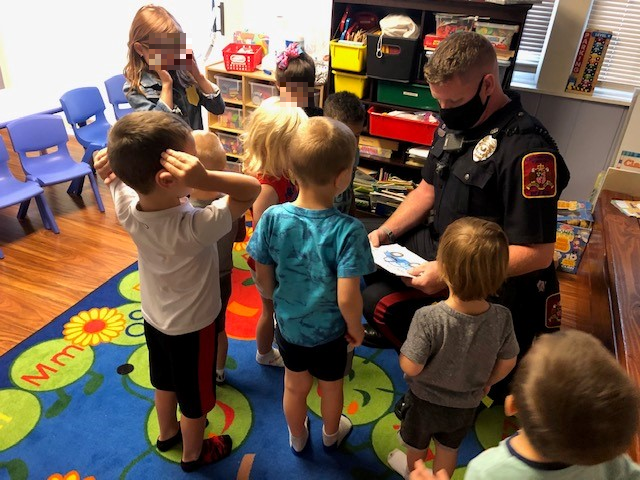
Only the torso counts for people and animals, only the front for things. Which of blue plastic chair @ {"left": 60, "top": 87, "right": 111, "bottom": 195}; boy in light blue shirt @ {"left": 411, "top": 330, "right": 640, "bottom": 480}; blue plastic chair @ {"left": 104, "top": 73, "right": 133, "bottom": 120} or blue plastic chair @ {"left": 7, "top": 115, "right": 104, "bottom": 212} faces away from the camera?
the boy in light blue shirt

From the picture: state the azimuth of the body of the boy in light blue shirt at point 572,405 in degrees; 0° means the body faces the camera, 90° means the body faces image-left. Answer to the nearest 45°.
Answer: approximately 180°

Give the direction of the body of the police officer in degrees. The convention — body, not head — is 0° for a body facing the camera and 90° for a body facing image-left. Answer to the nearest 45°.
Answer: approximately 45°

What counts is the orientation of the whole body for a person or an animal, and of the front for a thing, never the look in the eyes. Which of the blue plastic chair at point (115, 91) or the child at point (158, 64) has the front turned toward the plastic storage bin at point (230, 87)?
the blue plastic chair

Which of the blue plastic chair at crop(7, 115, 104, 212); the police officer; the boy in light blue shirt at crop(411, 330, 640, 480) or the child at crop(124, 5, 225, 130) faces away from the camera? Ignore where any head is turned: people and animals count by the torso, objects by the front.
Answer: the boy in light blue shirt

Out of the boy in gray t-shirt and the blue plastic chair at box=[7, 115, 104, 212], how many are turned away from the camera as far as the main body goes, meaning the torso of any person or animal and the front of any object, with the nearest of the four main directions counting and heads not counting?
1

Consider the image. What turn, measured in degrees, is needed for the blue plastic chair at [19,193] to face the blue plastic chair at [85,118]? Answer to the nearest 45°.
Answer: approximately 90° to its left

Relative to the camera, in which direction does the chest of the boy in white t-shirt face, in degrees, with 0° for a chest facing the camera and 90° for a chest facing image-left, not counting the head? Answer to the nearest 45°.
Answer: approximately 225°

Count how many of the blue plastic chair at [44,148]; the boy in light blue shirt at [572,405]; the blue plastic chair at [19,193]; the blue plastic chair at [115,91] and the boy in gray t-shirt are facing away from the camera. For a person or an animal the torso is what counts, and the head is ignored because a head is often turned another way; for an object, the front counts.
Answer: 2

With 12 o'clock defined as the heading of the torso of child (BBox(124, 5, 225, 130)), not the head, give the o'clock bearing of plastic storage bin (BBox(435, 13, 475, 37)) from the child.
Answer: The plastic storage bin is roughly at 10 o'clock from the child.

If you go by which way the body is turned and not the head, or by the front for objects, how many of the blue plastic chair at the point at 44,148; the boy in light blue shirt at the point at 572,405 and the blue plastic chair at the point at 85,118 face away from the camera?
1

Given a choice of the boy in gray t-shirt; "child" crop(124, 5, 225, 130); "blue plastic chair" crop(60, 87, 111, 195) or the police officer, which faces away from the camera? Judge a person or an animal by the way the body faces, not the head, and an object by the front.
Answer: the boy in gray t-shirt

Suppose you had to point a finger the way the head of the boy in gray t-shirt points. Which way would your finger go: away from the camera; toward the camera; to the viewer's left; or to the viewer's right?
away from the camera

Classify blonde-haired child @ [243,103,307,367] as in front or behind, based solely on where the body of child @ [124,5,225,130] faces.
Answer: in front

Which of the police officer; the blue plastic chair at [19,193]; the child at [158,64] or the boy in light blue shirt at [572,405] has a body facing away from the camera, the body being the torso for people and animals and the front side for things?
the boy in light blue shirt
